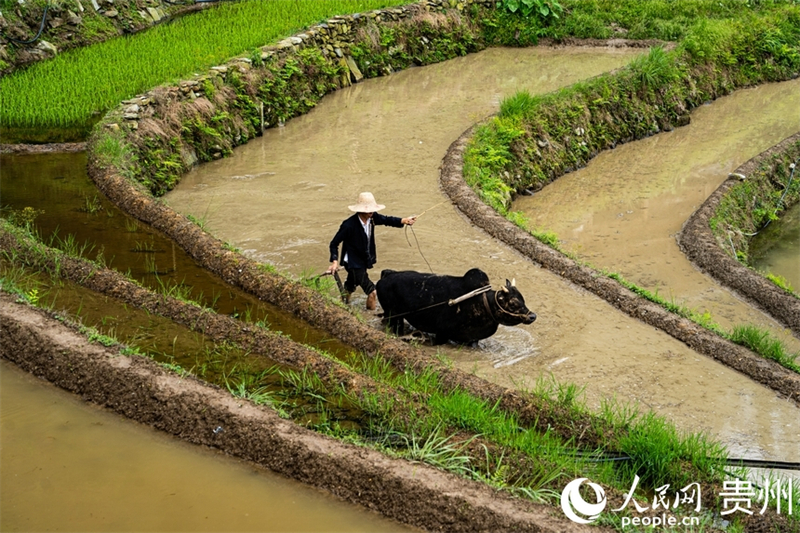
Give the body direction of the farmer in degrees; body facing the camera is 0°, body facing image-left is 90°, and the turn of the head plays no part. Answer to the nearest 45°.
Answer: approximately 315°

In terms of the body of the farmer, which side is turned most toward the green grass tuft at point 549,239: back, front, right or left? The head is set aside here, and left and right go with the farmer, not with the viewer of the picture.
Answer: left

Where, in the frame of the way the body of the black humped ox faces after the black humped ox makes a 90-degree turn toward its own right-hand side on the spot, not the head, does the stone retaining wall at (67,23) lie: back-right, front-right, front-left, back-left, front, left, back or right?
back-right

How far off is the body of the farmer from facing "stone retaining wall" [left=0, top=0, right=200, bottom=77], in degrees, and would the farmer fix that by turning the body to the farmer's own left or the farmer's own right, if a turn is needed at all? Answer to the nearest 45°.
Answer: approximately 180°

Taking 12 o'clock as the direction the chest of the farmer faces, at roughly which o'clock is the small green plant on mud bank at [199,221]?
The small green plant on mud bank is roughly at 6 o'clock from the farmer.

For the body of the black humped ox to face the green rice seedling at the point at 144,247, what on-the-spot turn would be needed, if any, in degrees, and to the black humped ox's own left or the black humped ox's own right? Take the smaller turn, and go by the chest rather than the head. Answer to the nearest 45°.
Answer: approximately 135° to the black humped ox's own left

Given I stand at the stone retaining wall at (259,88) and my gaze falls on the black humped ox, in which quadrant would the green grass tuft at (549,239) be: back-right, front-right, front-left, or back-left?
front-left

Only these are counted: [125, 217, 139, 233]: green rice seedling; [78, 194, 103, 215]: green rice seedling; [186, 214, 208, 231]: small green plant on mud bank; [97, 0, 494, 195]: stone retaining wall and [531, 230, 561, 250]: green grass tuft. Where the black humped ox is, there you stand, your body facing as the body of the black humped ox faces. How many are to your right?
0

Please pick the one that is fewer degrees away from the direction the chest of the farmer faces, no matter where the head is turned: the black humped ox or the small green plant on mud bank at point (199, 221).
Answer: the black humped ox

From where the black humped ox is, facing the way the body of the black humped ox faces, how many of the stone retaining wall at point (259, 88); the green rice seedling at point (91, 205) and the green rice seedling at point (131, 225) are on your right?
0

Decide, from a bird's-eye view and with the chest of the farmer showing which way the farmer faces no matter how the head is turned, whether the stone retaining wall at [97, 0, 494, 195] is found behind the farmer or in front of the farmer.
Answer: behind

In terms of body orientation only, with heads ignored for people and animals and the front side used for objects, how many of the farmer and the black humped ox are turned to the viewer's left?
0

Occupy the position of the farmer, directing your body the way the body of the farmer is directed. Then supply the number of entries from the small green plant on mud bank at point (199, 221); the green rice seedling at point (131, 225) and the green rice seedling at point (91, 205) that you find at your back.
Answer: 3

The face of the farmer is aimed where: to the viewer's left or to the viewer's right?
to the viewer's right

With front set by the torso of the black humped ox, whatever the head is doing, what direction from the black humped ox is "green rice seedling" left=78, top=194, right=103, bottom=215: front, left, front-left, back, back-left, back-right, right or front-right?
back-left

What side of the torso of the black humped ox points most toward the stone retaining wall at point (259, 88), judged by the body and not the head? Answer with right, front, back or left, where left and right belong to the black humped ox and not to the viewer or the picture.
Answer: left

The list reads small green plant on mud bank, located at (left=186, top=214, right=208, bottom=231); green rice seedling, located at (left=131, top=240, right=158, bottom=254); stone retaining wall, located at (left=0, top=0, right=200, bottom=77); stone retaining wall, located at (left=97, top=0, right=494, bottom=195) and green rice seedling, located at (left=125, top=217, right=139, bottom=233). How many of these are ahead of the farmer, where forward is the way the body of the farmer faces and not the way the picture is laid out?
0

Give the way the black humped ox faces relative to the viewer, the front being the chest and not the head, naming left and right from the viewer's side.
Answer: facing to the right of the viewer
